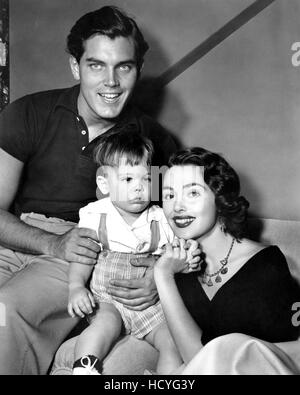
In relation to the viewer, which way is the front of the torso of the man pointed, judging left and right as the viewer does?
facing the viewer and to the right of the viewer

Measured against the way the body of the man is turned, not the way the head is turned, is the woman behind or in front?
in front

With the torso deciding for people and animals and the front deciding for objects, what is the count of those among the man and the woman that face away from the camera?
0

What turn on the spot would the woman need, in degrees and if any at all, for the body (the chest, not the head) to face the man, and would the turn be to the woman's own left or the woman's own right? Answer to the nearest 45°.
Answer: approximately 90° to the woman's own right
